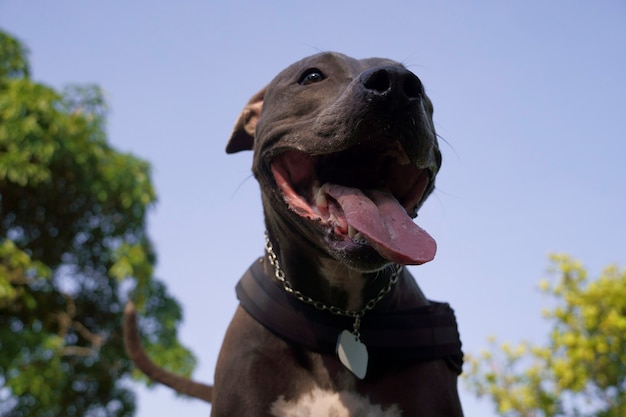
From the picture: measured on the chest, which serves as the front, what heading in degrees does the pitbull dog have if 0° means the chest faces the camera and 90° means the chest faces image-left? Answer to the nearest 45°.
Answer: approximately 315°

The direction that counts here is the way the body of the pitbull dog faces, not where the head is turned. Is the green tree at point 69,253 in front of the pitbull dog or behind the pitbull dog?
behind
